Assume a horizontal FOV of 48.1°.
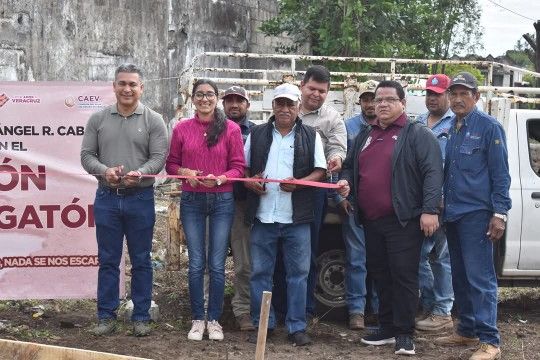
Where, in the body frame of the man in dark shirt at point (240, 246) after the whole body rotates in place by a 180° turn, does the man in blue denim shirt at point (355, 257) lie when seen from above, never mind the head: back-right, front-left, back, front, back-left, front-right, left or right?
right

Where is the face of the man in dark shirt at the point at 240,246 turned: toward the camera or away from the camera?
toward the camera

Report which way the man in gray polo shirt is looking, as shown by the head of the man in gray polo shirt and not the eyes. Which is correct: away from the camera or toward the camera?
toward the camera

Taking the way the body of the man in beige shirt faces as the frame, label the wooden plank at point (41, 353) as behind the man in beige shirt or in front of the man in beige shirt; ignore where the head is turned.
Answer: in front

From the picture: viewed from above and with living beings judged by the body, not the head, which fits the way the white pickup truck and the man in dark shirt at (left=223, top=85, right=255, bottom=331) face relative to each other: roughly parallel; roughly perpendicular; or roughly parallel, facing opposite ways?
roughly perpendicular

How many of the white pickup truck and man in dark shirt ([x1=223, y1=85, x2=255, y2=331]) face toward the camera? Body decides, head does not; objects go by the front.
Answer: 1

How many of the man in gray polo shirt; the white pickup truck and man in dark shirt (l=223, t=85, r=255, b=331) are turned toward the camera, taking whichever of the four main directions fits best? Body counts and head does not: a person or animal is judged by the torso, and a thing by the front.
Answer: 2

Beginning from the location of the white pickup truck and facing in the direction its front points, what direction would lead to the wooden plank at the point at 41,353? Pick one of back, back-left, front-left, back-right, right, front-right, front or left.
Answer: back-right

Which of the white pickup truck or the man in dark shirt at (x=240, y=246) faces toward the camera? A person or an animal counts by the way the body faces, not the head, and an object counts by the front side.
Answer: the man in dark shirt

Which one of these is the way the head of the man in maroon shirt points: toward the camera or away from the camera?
toward the camera

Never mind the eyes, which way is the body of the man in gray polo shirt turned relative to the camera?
toward the camera

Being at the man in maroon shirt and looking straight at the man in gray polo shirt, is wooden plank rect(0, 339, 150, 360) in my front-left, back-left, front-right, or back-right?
front-left

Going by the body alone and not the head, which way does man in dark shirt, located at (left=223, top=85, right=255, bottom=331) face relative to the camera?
toward the camera

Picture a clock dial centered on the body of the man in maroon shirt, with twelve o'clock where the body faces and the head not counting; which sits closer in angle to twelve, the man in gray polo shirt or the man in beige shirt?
the man in gray polo shirt

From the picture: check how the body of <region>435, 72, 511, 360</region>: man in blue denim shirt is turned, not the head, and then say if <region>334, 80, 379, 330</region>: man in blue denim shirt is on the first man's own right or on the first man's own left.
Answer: on the first man's own right

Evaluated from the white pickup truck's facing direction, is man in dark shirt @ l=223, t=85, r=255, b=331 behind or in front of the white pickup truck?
behind

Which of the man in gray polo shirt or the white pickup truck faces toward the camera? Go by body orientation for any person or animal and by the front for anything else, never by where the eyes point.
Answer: the man in gray polo shirt
